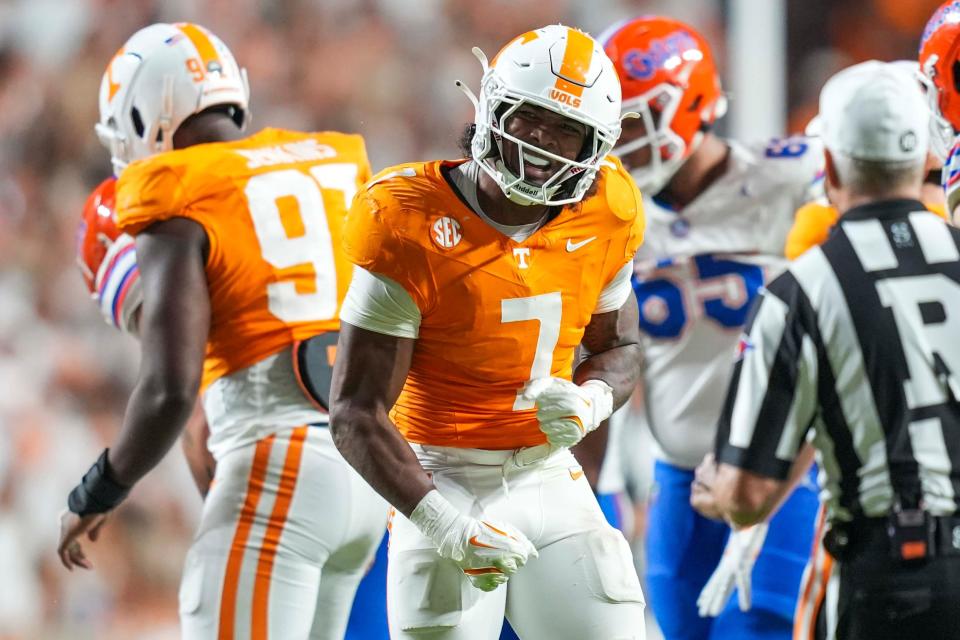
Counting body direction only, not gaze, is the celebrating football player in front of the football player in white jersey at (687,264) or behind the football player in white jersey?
in front

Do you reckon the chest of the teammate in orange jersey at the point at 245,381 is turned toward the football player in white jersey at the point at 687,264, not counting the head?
no

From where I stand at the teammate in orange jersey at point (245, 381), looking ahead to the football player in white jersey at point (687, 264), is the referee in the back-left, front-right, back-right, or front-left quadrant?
front-right

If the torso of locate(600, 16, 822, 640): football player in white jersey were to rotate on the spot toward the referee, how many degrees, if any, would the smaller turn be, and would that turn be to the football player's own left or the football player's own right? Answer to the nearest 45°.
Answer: approximately 45° to the football player's own left

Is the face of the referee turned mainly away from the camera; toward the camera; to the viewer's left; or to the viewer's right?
away from the camera

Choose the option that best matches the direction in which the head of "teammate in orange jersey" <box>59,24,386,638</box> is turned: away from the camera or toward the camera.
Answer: away from the camera

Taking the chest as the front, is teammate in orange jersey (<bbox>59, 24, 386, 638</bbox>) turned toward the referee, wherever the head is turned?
no

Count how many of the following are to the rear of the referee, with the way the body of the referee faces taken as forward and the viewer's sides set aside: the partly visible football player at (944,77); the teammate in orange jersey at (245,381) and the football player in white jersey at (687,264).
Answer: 0

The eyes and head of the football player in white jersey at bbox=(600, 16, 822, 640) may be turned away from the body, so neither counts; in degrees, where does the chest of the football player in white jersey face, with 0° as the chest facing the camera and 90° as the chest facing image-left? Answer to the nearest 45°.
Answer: approximately 45°

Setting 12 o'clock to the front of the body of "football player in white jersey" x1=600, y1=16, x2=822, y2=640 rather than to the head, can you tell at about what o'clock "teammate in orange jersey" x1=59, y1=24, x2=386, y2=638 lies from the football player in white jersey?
The teammate in orange jersey is roughly at 12 o'clock from the football player in white jersey.

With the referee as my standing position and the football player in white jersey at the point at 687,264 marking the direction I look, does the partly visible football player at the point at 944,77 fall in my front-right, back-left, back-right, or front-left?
front-right

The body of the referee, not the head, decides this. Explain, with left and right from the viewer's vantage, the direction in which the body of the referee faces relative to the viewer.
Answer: facing away from the viewer and to the left of the viewer
